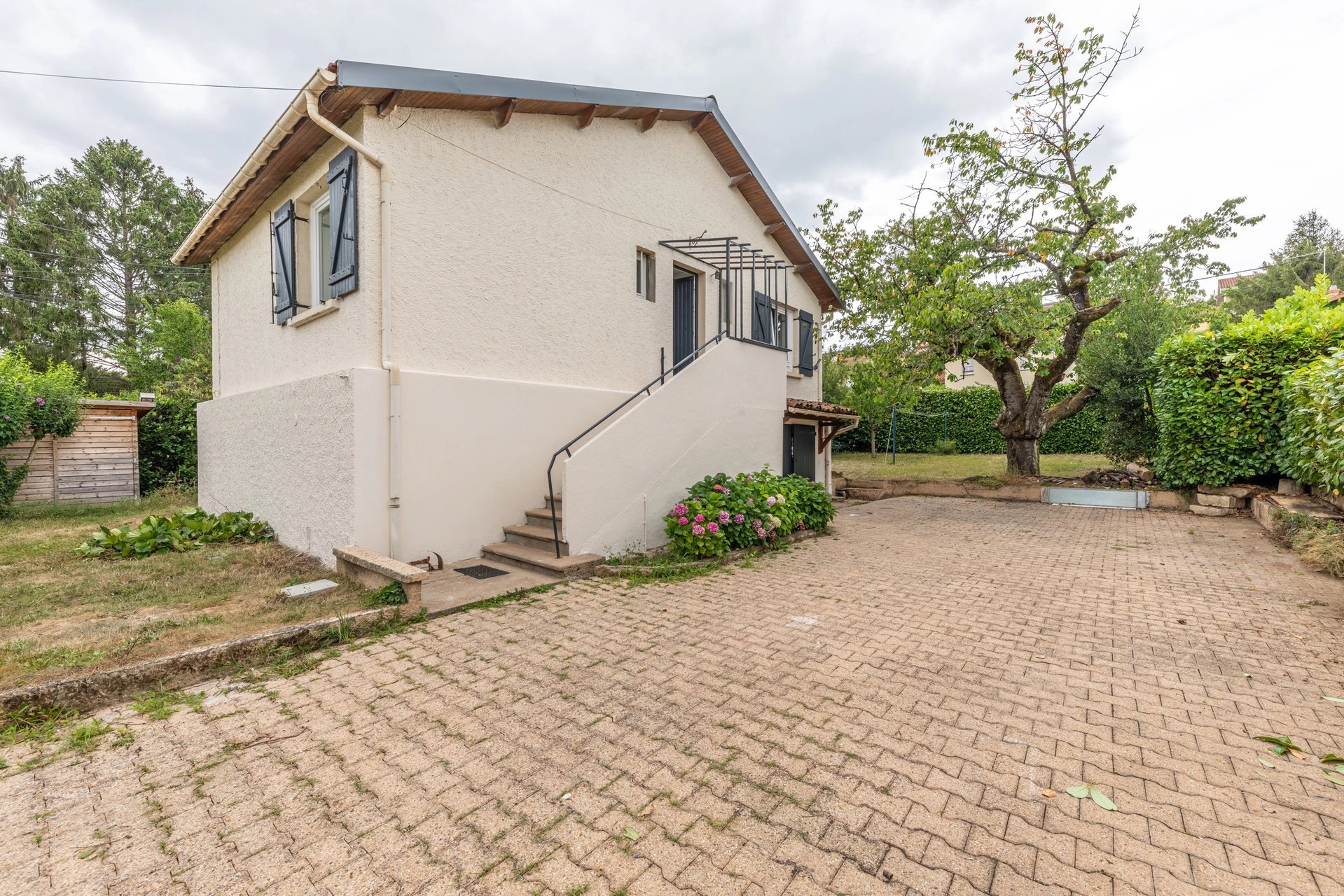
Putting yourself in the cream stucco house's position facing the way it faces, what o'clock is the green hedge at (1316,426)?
The green hedge is roughly at 11 o'clock from the cream stucco house.

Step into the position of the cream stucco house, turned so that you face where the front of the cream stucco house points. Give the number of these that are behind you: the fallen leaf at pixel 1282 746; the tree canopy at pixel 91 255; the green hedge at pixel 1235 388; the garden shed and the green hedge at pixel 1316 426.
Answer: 2

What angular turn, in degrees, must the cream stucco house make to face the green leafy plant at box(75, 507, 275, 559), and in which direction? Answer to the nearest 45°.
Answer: approximately 135° to its right

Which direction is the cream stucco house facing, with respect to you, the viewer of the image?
facing the viewer and to the right of the viewer

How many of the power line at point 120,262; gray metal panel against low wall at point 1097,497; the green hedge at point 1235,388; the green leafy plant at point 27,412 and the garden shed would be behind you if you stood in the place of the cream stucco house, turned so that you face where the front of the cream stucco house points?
3

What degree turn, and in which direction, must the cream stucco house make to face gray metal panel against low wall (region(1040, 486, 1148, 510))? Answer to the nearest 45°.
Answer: approximately 45° to its left

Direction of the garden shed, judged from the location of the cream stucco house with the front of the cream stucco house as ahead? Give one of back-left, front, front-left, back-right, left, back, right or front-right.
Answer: back

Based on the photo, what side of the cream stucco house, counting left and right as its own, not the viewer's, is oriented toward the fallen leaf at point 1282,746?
front

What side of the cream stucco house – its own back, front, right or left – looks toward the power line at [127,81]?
back

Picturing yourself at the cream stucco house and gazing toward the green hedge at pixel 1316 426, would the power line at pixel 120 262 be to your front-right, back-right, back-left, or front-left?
back-left

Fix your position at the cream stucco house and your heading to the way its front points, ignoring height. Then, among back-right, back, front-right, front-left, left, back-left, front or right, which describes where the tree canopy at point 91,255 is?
back

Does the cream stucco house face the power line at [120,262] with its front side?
no

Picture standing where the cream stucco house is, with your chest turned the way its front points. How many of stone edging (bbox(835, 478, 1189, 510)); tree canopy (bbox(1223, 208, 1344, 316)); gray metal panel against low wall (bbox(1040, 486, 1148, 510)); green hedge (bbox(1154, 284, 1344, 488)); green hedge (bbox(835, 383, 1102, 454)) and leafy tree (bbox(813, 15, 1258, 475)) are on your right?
0

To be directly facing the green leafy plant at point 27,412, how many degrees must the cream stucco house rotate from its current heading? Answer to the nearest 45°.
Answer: approximately 180°

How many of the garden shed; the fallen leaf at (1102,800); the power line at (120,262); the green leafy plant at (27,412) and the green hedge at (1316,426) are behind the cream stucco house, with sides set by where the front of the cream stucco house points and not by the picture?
3

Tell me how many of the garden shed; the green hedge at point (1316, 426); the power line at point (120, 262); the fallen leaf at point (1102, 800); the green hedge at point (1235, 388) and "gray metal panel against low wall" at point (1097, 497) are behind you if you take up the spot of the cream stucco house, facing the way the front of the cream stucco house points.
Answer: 2

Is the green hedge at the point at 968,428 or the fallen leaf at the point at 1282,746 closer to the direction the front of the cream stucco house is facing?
the fallen leaf

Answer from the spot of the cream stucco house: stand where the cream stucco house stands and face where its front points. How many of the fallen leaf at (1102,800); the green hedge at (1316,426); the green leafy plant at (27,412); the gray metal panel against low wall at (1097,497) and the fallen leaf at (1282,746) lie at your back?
1
